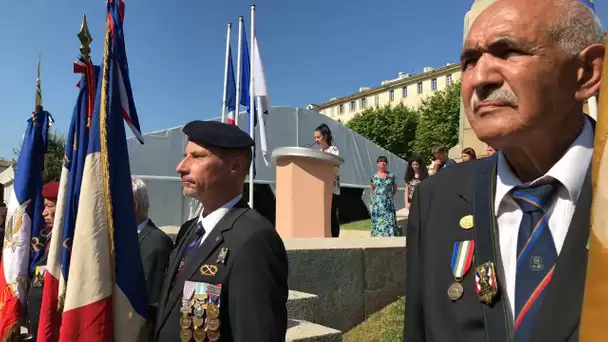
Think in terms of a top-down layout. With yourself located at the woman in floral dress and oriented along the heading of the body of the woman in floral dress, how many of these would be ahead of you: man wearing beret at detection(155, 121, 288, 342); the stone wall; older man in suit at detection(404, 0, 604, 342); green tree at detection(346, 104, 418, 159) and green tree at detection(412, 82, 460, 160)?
3

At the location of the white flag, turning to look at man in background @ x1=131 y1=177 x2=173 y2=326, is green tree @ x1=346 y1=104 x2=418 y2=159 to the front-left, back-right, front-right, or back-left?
back-left

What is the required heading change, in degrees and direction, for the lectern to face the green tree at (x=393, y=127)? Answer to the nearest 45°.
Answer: approximately 135° to its right

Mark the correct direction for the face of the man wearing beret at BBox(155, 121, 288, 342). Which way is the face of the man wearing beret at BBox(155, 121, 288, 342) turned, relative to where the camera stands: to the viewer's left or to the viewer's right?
to the viewer's left

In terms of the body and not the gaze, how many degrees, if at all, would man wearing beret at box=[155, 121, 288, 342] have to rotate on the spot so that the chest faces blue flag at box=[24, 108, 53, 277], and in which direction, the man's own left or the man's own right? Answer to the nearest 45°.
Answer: approximately 90° to the man's own right

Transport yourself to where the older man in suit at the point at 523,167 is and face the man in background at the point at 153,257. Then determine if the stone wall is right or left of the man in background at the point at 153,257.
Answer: right

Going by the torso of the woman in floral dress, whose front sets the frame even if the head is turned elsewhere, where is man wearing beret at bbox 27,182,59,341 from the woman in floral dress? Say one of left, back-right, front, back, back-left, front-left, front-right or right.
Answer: front-right
